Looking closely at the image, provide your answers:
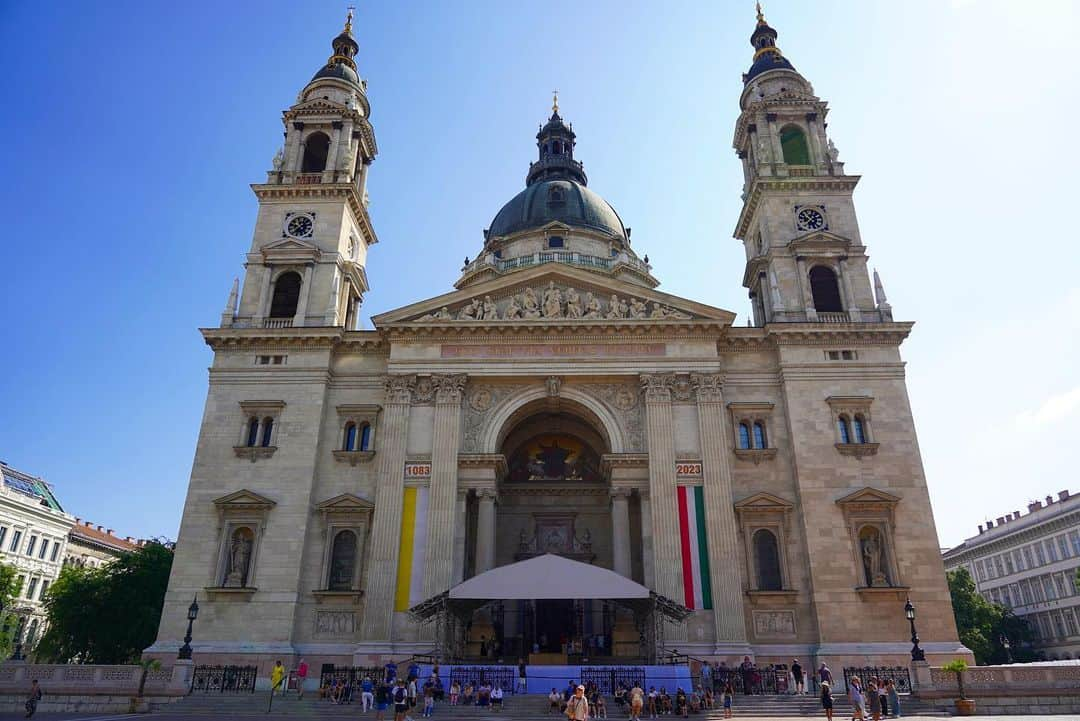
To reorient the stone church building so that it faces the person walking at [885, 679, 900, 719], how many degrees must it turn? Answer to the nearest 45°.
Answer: approximately 45° to its left

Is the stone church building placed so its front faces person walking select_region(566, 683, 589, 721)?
yes

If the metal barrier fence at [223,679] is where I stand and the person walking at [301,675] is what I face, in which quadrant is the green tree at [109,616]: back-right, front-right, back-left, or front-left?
back-left

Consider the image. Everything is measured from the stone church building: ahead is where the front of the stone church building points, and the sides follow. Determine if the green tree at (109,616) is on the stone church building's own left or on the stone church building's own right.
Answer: on the stone church building's own right

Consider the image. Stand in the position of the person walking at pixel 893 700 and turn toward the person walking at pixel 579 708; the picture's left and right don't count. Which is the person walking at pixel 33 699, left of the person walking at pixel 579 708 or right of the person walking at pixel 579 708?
right

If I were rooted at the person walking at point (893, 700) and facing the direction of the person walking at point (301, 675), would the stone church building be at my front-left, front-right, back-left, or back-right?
front-right

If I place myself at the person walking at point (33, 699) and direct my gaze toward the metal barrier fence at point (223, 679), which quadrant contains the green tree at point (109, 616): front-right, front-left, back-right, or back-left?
front-left

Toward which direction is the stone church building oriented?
toward the camera
